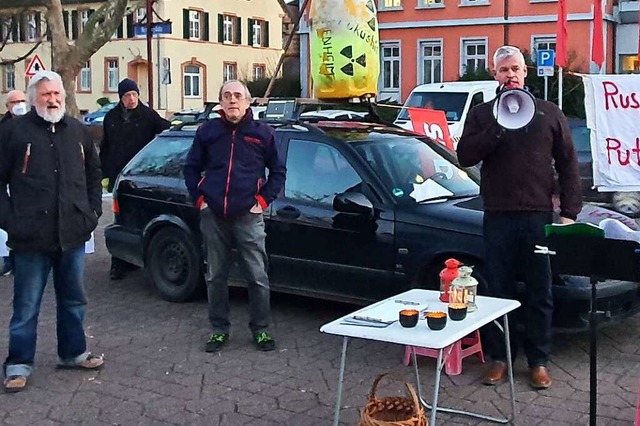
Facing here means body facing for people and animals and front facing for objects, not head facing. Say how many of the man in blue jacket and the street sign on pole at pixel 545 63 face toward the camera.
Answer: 2

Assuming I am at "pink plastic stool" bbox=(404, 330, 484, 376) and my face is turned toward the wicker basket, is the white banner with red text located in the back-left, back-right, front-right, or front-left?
back-left

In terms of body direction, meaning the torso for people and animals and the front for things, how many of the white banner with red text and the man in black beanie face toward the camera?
2

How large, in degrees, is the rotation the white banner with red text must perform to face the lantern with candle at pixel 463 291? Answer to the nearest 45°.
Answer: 0° — it already faces it
